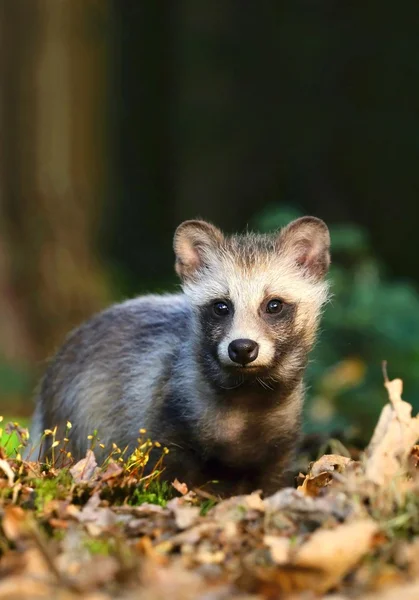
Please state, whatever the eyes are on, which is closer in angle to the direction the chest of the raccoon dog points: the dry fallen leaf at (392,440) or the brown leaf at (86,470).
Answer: the dry fallen leaf

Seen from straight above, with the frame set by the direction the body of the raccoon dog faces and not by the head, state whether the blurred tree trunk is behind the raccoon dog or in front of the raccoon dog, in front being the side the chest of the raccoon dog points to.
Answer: behind

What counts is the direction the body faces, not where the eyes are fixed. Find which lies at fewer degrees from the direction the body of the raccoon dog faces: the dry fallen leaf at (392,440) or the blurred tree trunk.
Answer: the dry fallen leaf

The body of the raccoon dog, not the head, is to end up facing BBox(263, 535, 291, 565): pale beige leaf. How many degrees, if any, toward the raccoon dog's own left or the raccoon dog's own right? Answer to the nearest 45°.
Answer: approximately 45° to the raccoon dog's own right

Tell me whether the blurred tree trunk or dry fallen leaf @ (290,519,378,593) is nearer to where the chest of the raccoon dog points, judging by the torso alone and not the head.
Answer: the dry fallen leaf

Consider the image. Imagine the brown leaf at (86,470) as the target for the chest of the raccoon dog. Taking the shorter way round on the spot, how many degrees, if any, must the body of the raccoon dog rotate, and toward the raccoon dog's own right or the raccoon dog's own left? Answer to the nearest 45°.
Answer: approximately 90° to the raccoon dog's own right

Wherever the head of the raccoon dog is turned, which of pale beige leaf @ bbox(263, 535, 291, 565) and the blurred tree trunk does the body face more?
the pale beige leaf

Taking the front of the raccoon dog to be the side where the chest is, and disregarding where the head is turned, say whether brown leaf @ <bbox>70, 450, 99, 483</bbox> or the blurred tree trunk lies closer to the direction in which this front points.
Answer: the brown leaf

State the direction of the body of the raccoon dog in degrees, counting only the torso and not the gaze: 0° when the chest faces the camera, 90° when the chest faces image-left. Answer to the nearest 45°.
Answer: approximately 315°
